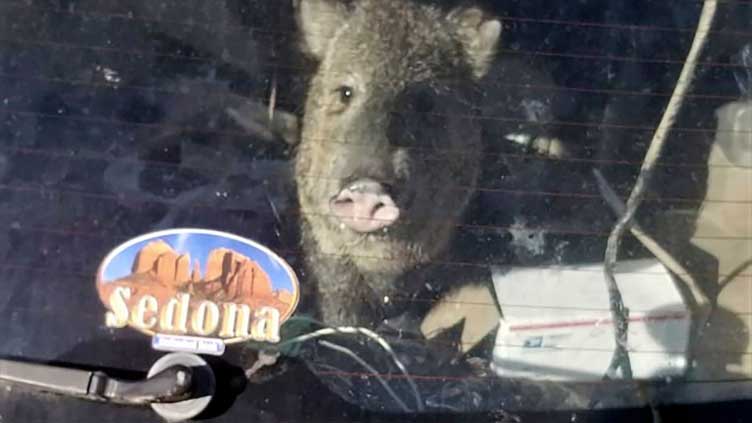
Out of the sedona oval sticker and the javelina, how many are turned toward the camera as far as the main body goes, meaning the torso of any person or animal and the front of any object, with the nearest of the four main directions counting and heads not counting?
2

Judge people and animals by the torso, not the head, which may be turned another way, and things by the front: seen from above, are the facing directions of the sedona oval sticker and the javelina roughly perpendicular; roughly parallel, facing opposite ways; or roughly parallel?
roughly parallel

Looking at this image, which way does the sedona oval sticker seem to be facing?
toward the camera
